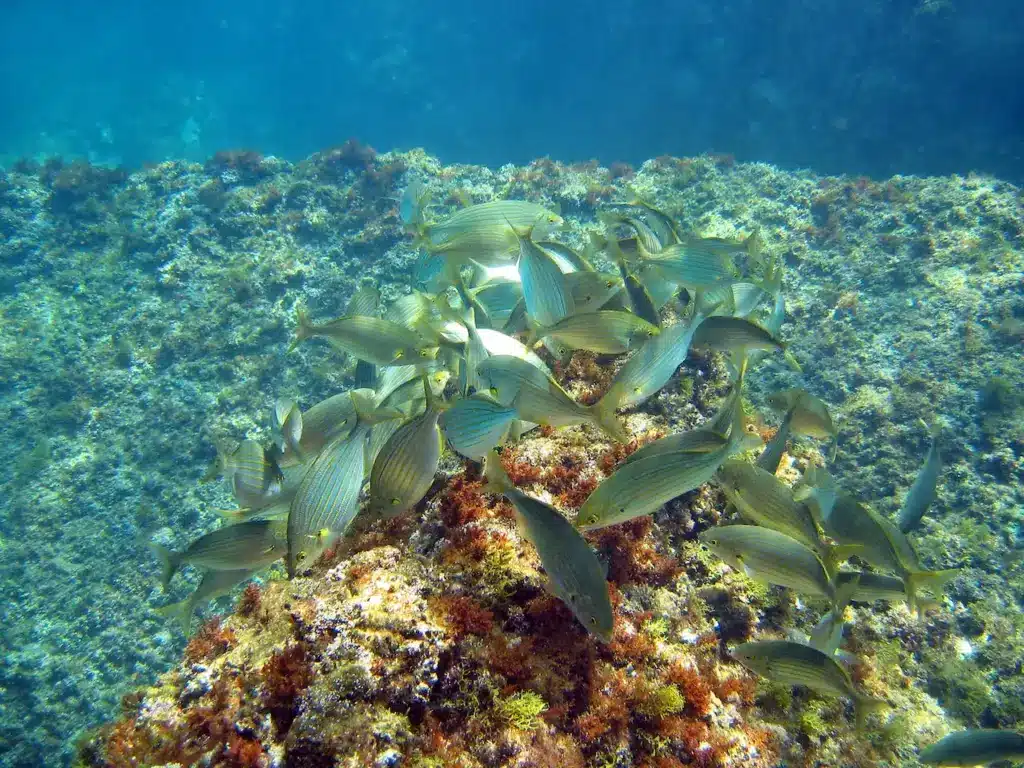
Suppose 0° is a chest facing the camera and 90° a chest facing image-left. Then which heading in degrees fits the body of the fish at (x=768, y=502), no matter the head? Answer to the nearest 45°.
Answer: approximately 90°

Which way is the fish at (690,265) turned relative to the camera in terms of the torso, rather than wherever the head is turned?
to the viewer's right

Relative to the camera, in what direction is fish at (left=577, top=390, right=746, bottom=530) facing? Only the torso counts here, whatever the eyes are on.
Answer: to the viewer's left

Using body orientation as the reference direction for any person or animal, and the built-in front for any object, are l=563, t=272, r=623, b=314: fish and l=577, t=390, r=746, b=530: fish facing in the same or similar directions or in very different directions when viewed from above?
very different directions

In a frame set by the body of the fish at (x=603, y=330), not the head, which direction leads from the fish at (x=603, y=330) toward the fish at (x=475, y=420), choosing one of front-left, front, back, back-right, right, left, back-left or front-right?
back-right

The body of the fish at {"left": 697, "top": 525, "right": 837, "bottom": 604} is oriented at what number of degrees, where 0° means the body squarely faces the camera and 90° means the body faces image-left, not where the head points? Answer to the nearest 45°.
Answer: approximately 90°
